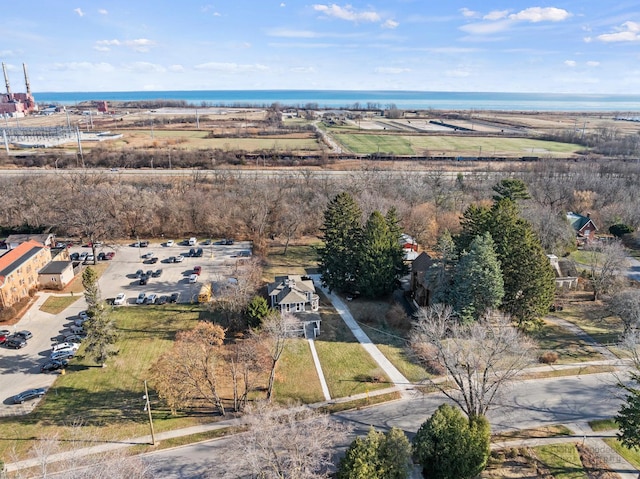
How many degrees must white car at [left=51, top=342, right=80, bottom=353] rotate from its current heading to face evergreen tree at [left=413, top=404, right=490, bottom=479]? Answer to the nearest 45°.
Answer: approximately 45° to its right

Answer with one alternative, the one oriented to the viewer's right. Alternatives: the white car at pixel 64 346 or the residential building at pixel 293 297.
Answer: the white car

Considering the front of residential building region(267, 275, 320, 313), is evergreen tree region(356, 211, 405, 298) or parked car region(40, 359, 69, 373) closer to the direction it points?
the parked car

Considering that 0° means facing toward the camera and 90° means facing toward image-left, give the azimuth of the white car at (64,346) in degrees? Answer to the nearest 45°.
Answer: approximately 270°

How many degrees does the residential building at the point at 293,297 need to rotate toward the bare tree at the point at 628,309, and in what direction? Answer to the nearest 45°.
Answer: approximately 90° to its left

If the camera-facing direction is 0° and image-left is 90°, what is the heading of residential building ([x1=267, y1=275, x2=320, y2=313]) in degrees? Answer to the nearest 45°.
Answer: approximately 0°

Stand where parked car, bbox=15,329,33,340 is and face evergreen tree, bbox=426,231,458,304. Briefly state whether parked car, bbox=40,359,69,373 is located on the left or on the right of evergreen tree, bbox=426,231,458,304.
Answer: right

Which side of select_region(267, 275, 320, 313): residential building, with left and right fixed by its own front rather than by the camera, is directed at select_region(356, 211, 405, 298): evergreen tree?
left

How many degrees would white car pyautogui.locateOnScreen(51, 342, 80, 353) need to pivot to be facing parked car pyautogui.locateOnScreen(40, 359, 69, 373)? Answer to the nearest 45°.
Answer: approximately 90° to its right

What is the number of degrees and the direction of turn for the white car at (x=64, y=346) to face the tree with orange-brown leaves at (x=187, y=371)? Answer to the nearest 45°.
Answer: approximately 45° to its right

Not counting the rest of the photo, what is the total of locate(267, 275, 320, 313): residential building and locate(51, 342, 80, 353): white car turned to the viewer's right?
1
